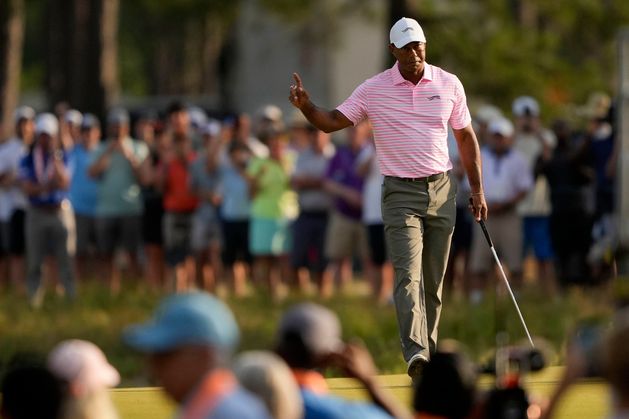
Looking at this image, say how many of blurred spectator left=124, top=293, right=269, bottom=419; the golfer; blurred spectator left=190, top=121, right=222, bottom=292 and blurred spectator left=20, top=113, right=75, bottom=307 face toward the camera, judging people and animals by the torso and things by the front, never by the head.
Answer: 3

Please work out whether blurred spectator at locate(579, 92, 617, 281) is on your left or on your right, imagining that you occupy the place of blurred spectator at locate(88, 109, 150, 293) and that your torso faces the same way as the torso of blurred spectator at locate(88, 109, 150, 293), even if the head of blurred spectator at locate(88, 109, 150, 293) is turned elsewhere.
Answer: on your left

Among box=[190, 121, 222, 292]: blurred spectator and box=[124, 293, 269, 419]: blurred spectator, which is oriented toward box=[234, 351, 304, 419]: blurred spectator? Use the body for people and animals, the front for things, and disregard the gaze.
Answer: box=[190, 121, 222, 292]: blurred spectator

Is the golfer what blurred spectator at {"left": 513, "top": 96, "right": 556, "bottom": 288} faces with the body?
yes

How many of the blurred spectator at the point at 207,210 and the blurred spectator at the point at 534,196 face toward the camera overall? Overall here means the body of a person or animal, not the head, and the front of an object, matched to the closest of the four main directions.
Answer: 2

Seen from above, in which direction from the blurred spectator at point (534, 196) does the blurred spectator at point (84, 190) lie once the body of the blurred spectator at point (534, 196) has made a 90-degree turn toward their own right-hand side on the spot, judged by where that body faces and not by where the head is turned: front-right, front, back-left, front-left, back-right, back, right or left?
front

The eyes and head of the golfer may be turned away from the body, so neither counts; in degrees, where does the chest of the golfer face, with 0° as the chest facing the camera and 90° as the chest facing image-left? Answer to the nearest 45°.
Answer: approximately 0°

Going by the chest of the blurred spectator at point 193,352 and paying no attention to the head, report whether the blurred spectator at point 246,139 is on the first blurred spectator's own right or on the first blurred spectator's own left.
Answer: on the first blurred spectator's own right

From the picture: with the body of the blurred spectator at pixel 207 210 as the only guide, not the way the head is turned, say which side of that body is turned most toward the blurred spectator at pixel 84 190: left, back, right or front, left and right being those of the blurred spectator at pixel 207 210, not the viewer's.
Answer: right

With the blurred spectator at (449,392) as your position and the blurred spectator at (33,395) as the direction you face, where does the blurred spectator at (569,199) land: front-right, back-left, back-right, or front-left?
back-right

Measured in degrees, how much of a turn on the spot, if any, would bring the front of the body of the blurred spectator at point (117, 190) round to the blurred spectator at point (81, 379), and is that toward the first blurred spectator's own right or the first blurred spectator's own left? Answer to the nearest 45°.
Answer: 0° — they already face them
